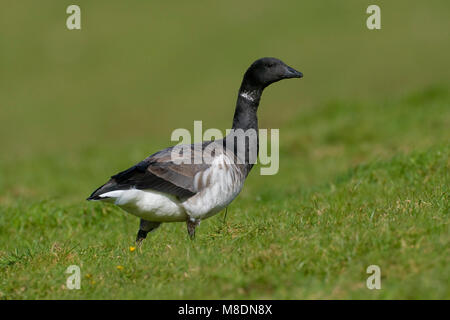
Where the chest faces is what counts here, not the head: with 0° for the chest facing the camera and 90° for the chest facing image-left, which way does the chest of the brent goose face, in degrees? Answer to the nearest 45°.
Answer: approximately 270°
